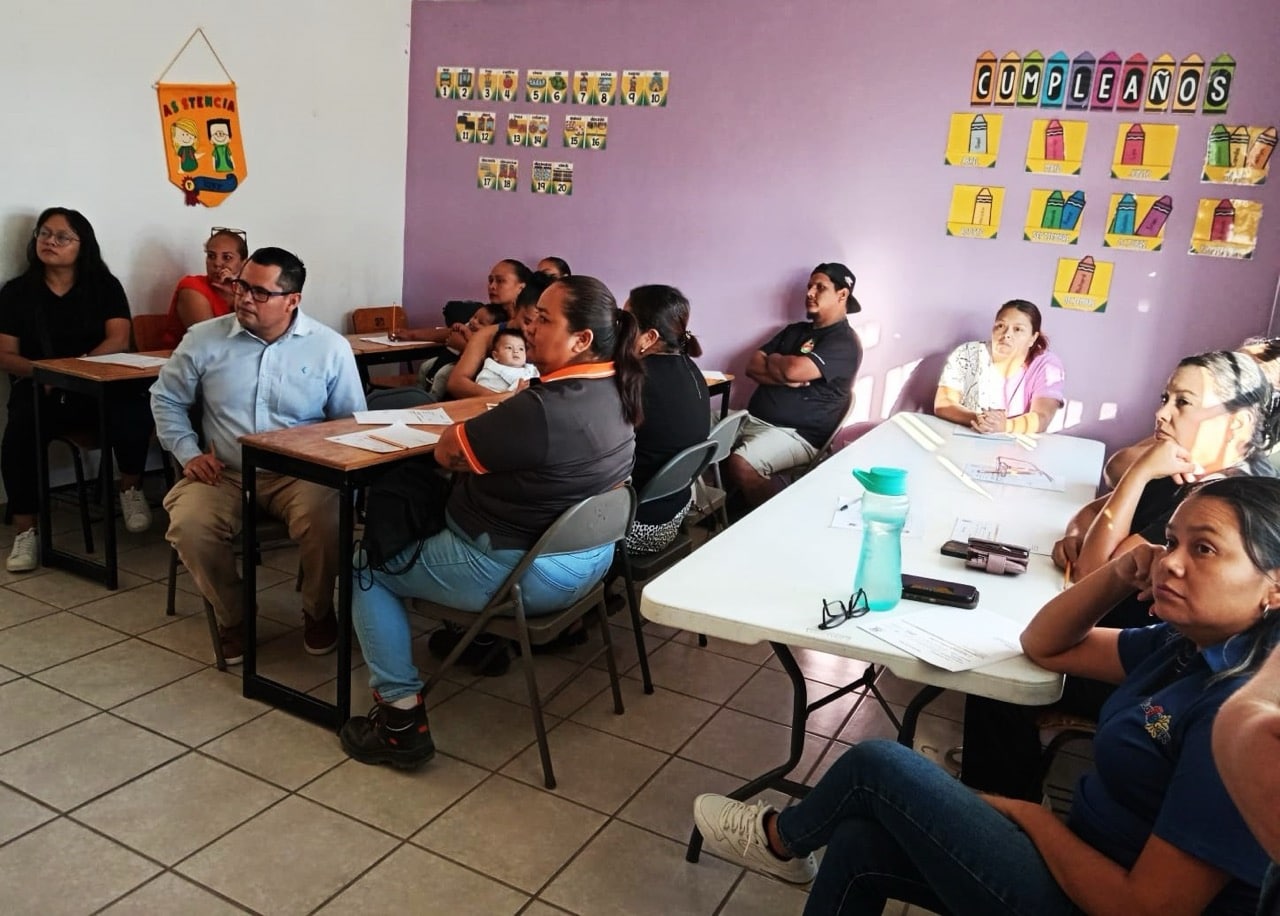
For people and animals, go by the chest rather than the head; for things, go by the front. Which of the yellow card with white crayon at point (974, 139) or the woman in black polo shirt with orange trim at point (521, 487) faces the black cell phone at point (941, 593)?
the yellow card with white crayon

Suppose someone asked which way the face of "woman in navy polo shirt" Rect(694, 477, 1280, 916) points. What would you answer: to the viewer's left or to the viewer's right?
to the viewer's left

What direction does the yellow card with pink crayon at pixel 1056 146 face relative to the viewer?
toward the camera

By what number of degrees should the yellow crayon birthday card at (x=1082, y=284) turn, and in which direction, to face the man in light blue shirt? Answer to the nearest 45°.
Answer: approximately 45° to its right

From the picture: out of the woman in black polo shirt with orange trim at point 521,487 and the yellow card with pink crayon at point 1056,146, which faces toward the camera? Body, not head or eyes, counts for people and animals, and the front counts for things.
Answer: the yellow card with pink crayon

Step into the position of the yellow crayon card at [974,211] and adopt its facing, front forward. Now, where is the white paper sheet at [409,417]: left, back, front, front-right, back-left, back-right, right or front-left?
front-right

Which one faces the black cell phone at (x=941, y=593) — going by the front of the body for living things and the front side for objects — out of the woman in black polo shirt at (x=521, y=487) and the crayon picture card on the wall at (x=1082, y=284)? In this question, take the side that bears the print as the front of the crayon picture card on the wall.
the crayon picture card on the wall

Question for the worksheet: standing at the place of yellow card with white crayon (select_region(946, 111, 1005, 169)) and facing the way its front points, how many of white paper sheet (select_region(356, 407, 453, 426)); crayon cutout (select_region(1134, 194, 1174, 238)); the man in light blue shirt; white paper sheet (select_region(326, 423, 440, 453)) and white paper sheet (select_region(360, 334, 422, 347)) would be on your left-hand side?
1

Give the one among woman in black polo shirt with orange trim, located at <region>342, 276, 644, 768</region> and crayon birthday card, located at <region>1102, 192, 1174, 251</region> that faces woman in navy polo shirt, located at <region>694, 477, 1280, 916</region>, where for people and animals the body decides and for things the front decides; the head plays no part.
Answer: the crayon birthday card

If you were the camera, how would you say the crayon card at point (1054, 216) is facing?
facing the viewer

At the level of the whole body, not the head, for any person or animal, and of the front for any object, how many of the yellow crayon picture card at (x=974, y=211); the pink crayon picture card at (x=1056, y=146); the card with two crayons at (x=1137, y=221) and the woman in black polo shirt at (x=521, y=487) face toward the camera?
3
